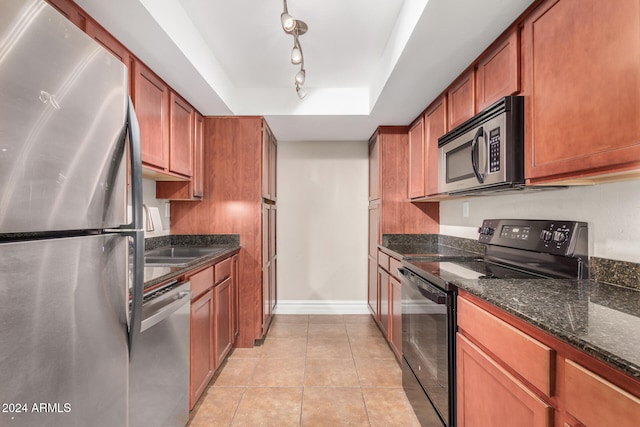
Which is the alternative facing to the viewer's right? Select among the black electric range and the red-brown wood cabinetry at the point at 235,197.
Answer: the red-brown wood cabinetry

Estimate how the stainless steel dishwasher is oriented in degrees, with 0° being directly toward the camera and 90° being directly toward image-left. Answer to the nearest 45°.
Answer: approximately 315°

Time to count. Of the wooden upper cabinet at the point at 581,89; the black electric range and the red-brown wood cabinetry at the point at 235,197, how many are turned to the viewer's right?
1

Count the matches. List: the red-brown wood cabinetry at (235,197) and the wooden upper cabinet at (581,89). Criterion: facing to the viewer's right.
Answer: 1

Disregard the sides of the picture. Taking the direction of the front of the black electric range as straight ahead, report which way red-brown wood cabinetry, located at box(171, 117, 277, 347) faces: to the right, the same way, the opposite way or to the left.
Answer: the opposite way

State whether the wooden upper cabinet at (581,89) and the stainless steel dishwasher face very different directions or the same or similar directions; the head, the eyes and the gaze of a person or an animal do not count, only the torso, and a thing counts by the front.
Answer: very different directions

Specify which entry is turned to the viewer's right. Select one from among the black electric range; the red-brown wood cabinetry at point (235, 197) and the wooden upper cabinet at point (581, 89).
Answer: the red-brown wood cabinetry

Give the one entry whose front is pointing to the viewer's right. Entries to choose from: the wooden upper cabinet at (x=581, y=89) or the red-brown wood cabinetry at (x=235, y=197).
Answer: the red-brown wood cabinetry

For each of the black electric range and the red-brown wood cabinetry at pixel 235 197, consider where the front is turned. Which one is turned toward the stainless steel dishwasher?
the black electric range

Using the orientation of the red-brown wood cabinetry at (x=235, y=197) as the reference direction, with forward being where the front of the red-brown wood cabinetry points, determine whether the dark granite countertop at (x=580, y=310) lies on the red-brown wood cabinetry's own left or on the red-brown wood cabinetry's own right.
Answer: on the red-brown wood cabinetry's own right

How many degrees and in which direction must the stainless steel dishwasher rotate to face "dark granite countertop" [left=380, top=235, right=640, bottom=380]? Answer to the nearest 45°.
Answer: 0° — it already faces it

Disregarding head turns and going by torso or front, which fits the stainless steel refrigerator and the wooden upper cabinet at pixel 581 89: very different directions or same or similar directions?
very different directions

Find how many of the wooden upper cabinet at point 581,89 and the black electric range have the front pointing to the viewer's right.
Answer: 0

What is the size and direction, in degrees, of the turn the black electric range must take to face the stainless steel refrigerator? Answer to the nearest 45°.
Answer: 0° — it already faces it

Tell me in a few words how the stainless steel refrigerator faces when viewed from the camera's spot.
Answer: facing the viewer and to the right of the viewer

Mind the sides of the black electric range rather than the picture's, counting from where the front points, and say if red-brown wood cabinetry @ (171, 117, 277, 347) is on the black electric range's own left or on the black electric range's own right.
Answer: on the black electric range's own right

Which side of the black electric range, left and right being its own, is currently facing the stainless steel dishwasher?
front

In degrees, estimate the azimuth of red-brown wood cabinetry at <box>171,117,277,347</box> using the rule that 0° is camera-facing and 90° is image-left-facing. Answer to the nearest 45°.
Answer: approximately 270°
